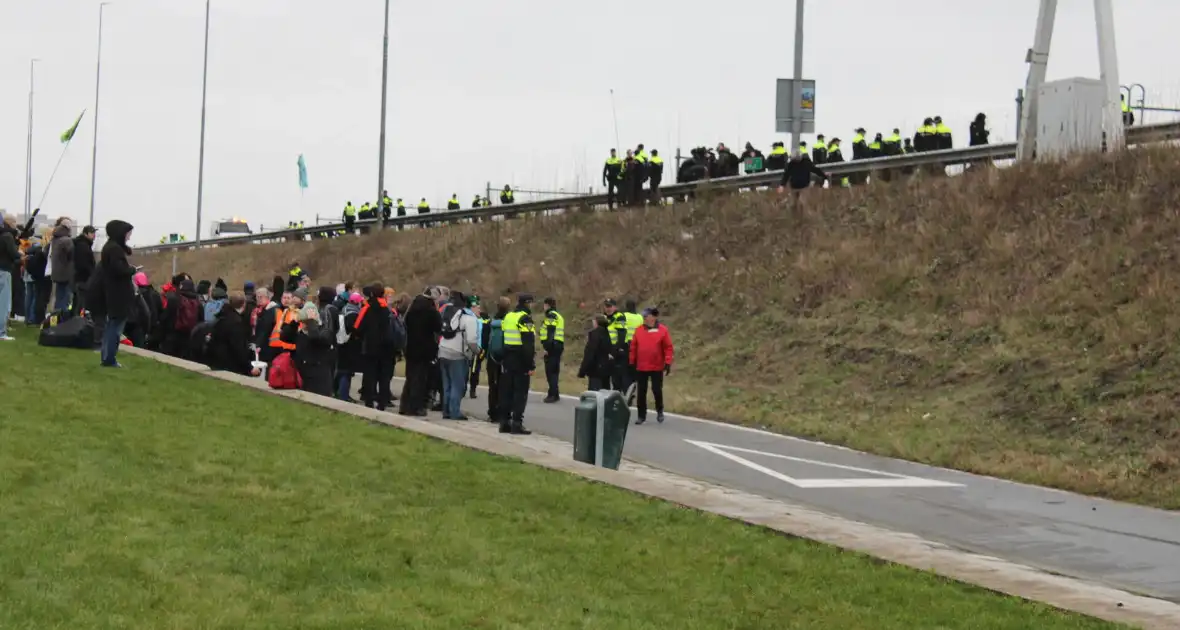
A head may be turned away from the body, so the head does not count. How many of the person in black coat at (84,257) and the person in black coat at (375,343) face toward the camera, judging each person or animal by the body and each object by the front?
0

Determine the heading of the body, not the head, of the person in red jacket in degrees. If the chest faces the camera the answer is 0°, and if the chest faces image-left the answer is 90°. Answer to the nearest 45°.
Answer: approximately 0°

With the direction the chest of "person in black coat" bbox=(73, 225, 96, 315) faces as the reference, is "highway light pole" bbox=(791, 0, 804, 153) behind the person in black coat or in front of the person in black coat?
in front

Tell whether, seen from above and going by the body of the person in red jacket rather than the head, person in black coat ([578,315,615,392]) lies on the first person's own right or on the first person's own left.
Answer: on the first person's own right

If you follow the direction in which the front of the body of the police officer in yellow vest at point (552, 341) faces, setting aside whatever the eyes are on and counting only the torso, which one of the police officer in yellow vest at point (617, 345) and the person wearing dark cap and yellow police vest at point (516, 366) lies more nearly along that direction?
the person wearing dark cap and yellow police vest

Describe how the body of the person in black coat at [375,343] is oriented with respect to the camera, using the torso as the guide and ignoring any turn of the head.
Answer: away from the camera

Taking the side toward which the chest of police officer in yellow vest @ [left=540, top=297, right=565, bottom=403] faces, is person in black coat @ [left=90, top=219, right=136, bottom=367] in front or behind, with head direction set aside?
in front

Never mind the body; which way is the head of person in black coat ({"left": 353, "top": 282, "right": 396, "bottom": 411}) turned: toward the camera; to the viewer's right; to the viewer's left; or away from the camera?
away from the camera
